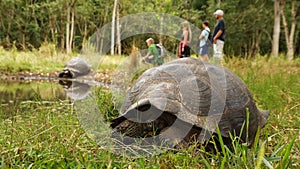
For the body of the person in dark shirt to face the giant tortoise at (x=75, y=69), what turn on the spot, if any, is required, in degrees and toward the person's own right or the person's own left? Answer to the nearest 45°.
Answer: approximately 45° to the person's own right

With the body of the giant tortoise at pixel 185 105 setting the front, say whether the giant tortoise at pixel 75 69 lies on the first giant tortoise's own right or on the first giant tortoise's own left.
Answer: on the first giant tortoise's own right

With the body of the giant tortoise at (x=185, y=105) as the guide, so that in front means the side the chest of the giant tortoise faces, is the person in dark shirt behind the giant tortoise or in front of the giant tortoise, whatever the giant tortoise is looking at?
behind

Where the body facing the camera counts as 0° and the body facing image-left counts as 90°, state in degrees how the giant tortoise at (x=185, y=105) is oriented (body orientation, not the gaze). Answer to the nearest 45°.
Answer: approximately 45°
